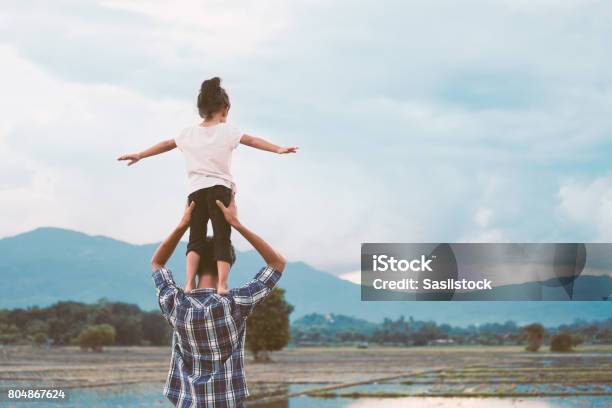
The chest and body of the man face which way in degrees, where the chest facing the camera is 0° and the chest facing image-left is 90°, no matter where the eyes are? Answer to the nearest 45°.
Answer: approximately 180°

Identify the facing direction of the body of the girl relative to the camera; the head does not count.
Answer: away from the camera
